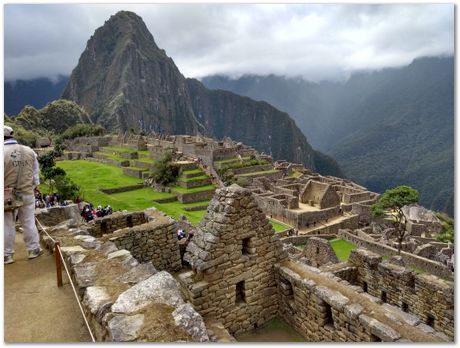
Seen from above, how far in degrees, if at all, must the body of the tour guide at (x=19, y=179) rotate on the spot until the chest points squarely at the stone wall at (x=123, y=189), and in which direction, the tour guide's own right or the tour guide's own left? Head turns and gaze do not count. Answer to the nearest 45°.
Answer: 0° — they already face it

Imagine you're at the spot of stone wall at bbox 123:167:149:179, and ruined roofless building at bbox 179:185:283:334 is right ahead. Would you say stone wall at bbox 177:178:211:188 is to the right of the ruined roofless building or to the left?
left

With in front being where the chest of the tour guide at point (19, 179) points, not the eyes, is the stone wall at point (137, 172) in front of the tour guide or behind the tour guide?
in front

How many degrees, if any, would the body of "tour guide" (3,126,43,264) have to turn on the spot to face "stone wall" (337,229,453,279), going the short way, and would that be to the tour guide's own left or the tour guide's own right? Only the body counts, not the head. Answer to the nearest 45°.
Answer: approximately 90° to the tour guide's own right

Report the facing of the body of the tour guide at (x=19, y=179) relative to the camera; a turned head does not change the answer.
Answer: away from the camera

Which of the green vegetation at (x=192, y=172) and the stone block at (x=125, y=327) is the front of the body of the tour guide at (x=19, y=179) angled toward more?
the green vegetation

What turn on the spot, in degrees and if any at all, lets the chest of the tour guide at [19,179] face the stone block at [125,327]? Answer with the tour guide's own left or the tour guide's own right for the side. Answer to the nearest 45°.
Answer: approximately 180°

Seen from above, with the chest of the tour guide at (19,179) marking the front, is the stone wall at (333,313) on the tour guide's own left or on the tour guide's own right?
on the tour guide's own right
